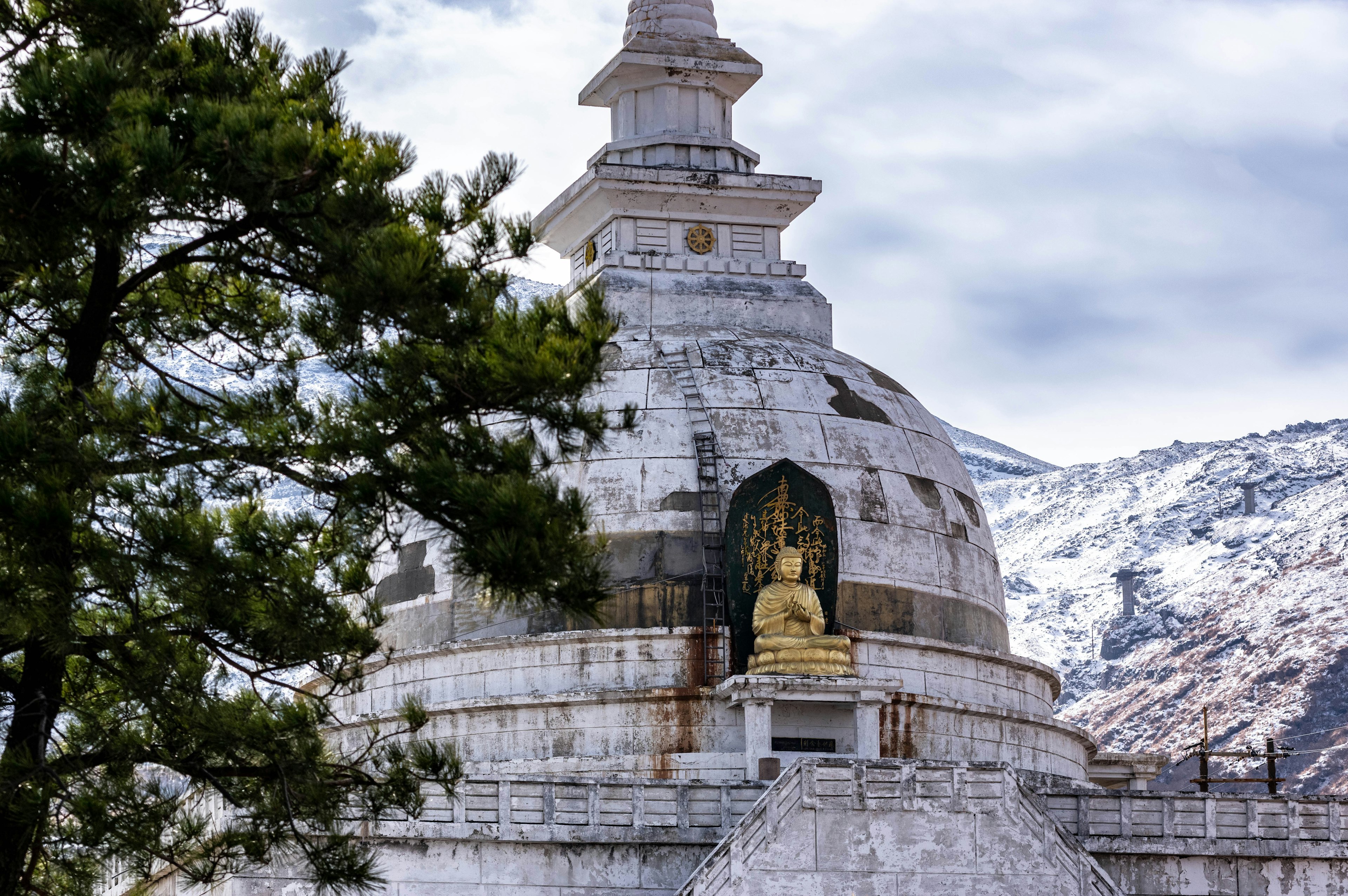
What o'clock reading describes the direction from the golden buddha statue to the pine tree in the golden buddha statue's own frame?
The pine tree is roughly at 2 o'clock from the golden buddha statue.

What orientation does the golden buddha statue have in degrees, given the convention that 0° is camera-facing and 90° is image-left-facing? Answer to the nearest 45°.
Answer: approximately 315°
